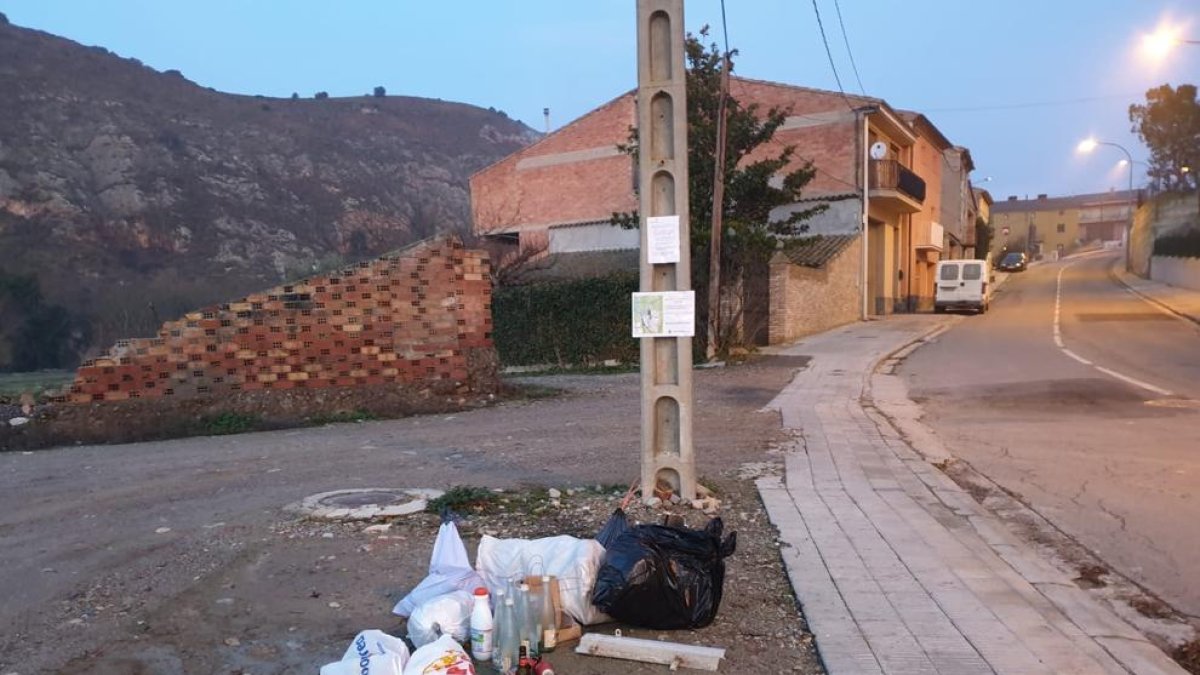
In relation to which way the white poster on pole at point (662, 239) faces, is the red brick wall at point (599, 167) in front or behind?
behind

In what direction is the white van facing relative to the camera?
away from the camera

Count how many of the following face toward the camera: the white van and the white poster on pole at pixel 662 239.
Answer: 1

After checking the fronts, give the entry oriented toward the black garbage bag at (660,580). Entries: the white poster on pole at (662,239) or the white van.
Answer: the white poster on pole

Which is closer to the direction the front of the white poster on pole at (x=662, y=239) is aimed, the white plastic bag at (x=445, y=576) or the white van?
the white plastic bag

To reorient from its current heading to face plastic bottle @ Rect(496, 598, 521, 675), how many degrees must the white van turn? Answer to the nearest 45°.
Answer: approximately 180°

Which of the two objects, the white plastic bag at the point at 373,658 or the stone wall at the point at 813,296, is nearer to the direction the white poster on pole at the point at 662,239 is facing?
the white plastic bag

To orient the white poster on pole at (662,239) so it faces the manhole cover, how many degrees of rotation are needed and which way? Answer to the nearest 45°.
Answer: approximately 90° to its right

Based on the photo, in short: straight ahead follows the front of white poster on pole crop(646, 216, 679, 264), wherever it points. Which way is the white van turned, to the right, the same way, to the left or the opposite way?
the opposite way

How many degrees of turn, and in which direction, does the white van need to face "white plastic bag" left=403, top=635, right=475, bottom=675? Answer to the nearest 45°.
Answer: approximately 180°

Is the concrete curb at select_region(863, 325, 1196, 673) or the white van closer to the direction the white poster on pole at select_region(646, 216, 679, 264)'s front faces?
the concrete curb

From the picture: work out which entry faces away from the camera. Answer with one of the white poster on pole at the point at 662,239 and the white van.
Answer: the white van

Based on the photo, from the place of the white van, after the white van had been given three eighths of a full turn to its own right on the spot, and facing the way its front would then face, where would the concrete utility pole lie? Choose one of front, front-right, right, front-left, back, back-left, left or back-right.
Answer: front-right
